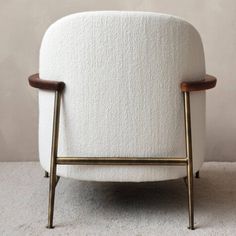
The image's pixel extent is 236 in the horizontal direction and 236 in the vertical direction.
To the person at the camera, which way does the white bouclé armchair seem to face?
facing away from the viewer
